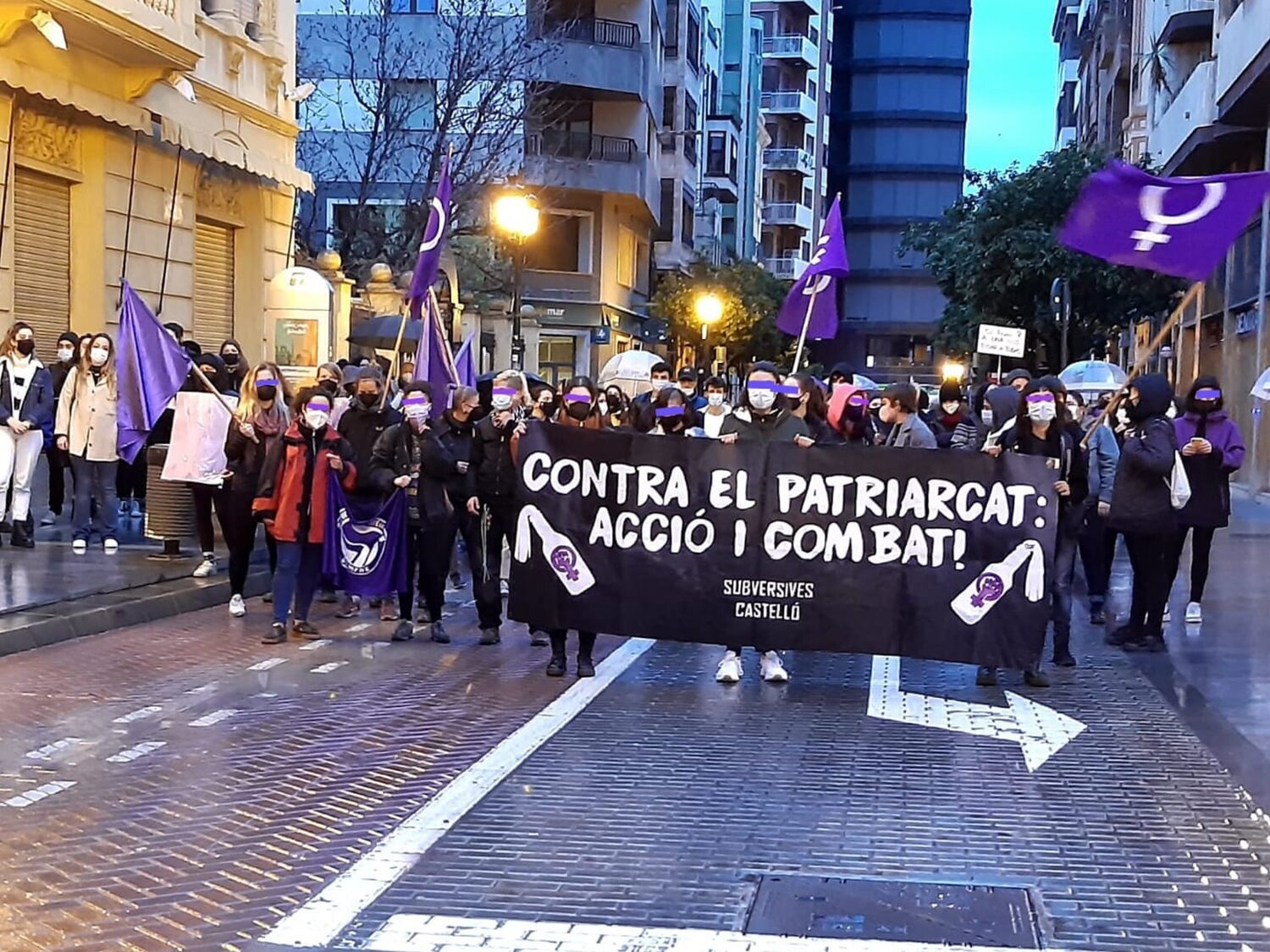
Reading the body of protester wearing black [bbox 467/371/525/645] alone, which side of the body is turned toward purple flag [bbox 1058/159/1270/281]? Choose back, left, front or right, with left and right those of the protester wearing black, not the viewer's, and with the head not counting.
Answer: left

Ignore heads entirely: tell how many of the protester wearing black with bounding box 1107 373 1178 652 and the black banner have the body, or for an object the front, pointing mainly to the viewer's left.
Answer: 1

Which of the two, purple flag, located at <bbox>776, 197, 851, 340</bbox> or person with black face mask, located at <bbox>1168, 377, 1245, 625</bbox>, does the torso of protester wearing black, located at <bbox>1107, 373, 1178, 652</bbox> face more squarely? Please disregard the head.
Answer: the purple flag

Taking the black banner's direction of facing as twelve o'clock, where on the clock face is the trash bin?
The trash bin is roughly at 4 o'clock from the black banner.

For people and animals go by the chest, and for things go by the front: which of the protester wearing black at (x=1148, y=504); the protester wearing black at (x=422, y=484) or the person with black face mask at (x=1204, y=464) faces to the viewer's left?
the protester wearing black at (x=1148, y=504)

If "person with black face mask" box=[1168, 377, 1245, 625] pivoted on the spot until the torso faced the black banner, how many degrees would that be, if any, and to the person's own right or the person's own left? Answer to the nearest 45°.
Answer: approximately 45° to the person's own right

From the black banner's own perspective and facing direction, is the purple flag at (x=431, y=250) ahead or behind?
behind

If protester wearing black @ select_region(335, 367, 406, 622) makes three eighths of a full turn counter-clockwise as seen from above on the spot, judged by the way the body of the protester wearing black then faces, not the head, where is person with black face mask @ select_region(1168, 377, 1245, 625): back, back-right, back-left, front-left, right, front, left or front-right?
front-right
